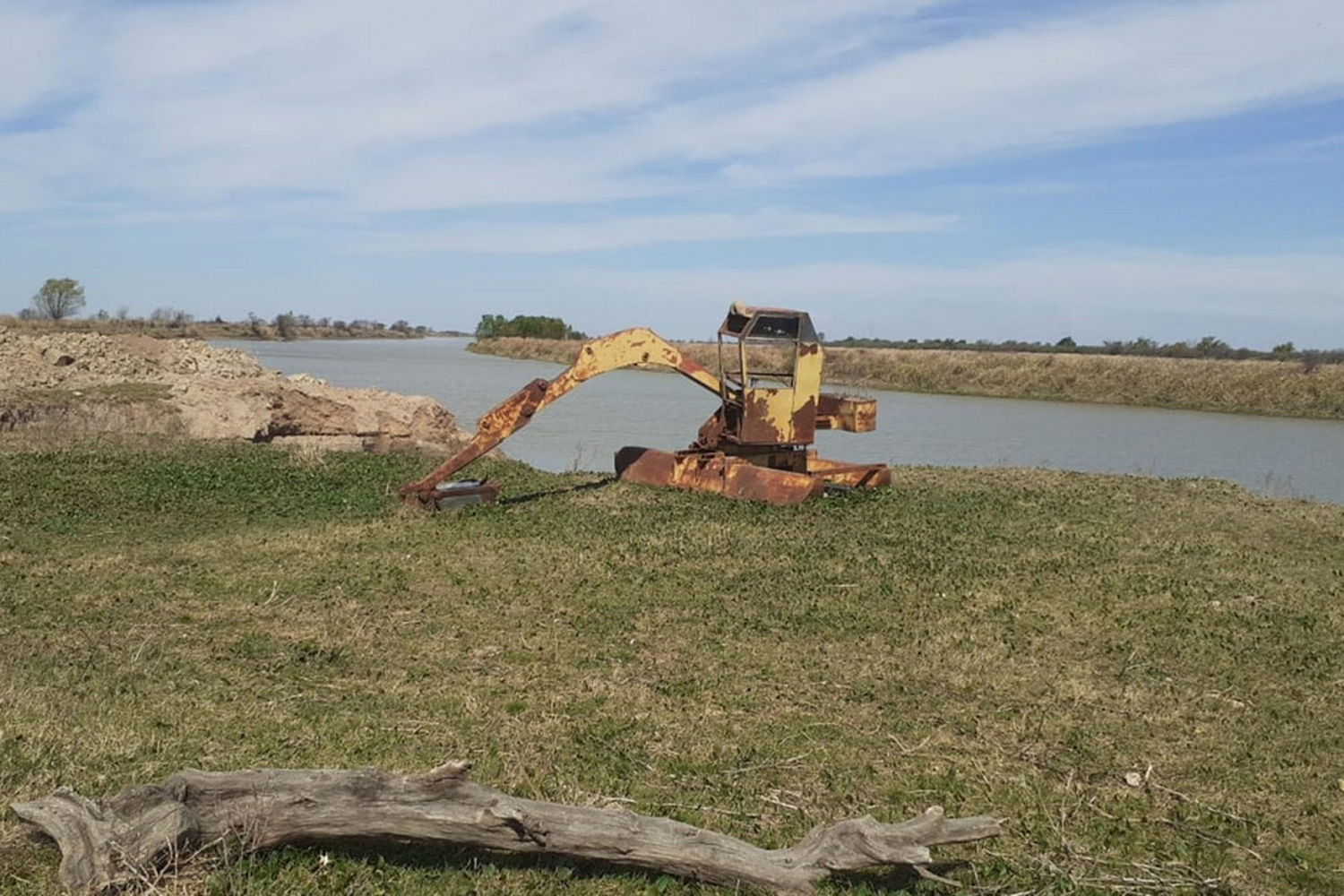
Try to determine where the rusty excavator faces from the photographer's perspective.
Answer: facing to the left of the viewer

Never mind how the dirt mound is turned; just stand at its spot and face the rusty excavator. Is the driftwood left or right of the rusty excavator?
right

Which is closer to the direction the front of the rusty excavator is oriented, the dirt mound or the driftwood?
the dirt mound

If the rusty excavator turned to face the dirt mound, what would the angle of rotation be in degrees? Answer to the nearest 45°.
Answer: approximately 45° to its right

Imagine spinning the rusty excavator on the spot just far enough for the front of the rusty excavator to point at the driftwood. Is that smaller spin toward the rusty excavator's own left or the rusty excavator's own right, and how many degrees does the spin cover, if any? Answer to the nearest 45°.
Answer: approximately 90° to the rusty excavator's own left
